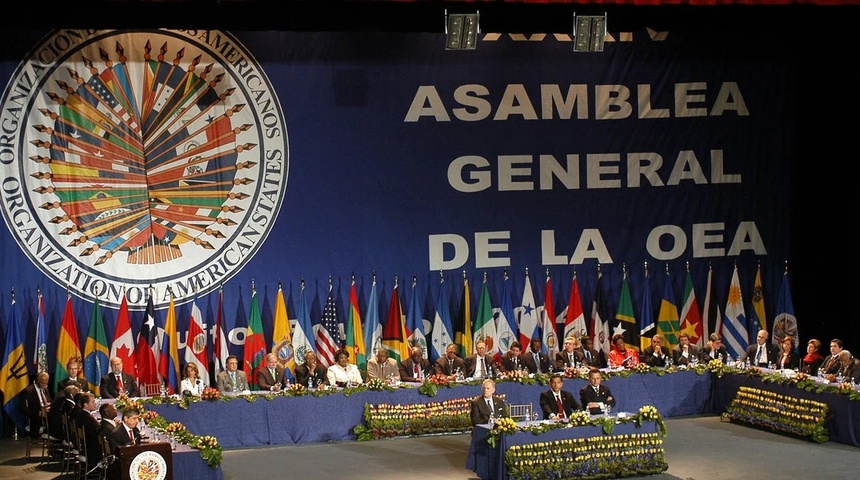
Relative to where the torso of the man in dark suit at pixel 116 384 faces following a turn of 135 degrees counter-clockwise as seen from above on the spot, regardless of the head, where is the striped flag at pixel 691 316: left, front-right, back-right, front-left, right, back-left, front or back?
front-right

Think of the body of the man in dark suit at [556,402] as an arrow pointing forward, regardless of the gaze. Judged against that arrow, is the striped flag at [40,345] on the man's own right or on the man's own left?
on the man's own right

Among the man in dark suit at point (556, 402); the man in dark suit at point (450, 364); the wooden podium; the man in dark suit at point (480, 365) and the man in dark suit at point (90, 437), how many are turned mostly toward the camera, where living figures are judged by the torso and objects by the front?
4

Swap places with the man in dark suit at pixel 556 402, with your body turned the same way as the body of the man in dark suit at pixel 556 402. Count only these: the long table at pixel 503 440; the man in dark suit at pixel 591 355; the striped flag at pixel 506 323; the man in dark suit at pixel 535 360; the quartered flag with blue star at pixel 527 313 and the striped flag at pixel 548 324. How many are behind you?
5

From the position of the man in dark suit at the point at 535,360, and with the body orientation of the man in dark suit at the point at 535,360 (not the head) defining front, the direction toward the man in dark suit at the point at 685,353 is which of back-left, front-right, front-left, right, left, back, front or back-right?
left

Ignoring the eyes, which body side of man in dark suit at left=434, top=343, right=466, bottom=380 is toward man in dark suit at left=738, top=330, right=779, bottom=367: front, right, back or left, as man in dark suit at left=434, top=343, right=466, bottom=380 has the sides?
left

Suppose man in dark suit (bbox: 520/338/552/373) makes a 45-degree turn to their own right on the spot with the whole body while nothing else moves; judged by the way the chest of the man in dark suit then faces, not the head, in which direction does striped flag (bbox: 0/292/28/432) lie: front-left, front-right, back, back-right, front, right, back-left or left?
front-right

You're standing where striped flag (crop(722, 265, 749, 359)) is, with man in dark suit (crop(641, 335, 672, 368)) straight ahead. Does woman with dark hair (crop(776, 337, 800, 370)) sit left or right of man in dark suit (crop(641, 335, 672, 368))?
left
